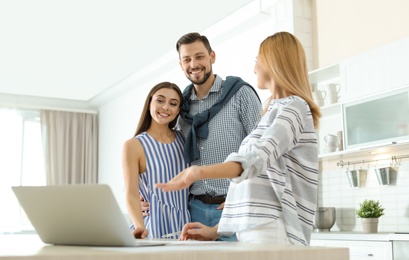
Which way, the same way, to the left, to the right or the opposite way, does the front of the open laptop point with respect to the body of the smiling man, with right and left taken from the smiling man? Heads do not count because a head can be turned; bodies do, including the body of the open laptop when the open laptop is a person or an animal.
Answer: the opposite way

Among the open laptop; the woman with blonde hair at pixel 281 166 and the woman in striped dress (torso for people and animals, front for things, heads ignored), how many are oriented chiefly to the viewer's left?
1

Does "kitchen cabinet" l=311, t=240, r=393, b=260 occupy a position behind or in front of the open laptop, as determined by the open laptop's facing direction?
in front

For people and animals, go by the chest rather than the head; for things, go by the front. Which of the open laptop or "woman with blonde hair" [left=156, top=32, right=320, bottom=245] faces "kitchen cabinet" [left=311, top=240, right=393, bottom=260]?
the open laptop

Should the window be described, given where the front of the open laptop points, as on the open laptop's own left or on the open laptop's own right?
on the open laptop's own left

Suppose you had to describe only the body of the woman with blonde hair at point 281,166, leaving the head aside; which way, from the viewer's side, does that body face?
to the viewer's left

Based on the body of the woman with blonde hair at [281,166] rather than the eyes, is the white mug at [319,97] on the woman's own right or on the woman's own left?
on the woman's own right
